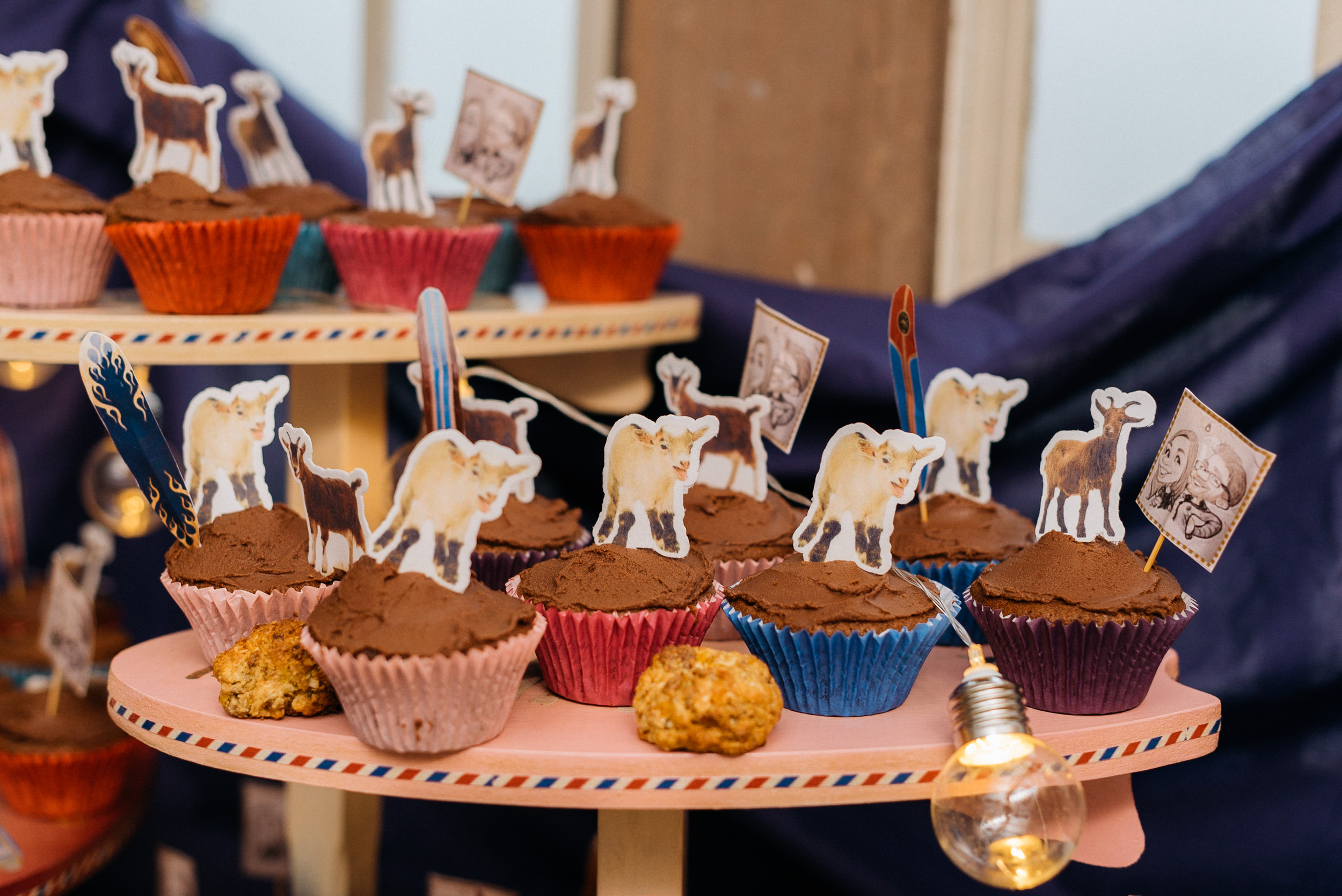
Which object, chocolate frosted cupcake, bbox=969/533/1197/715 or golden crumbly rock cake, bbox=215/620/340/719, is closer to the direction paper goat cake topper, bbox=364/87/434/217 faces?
the chocolate frosted cupcake

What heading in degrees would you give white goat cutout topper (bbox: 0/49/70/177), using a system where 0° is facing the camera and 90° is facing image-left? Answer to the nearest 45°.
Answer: approximately 315°
